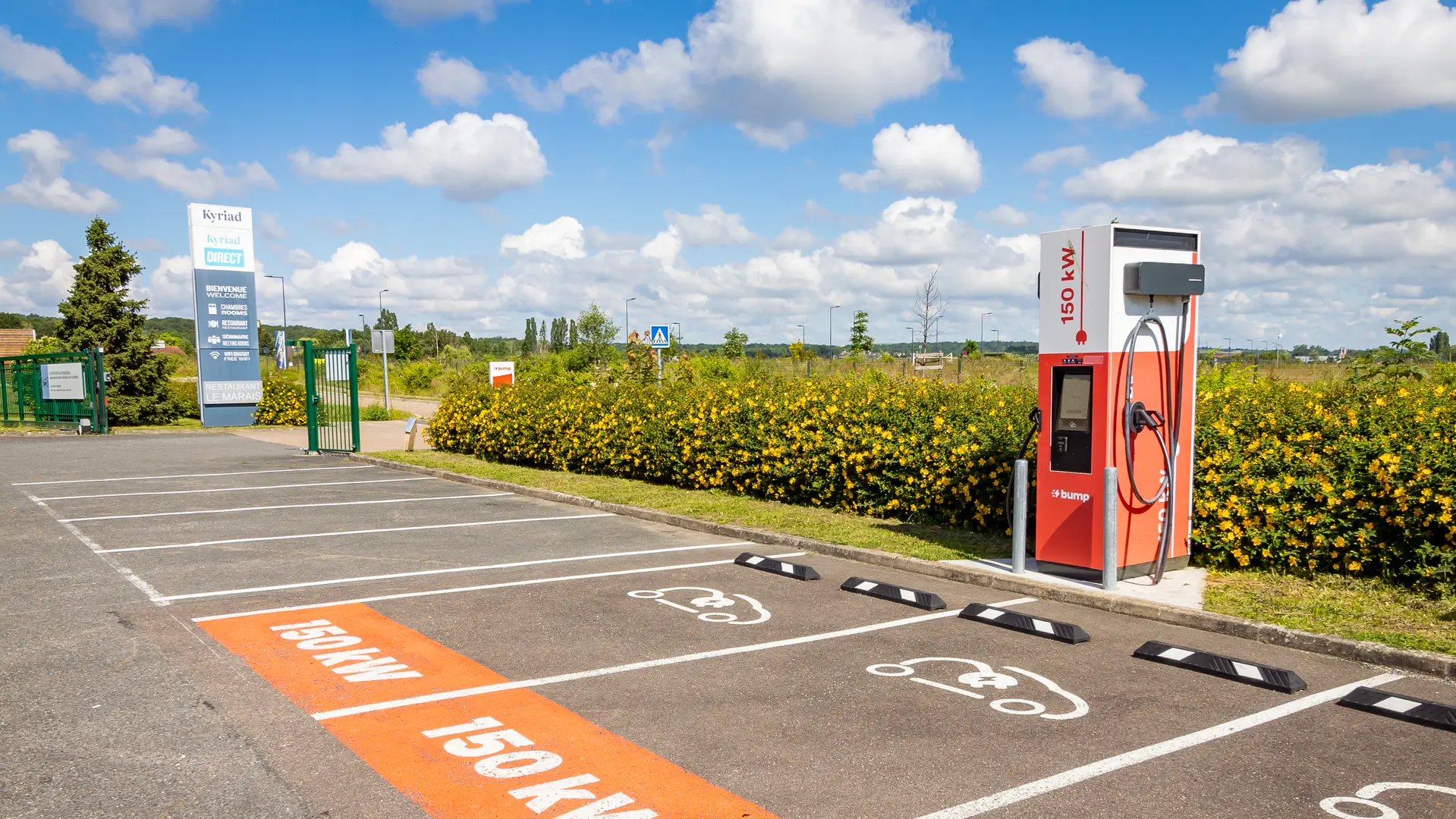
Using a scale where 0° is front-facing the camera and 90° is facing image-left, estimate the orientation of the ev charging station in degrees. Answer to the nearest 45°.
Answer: approximately 45°

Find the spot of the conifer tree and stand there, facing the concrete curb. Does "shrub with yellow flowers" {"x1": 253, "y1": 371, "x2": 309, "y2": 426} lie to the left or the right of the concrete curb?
left

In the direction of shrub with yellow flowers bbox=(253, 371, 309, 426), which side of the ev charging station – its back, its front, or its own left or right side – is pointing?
right

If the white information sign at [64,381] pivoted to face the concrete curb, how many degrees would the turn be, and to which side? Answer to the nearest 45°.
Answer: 0° — it already faces it

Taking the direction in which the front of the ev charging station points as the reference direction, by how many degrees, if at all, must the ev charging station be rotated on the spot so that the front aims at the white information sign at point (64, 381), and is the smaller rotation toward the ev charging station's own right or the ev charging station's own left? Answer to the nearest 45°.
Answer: approximately 45° to the ev charging station's own right

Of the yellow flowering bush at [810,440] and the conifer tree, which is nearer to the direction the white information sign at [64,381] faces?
the yellow flowering bush

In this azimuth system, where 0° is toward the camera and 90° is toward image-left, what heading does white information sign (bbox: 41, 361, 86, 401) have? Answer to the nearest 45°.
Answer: approximately 0°
